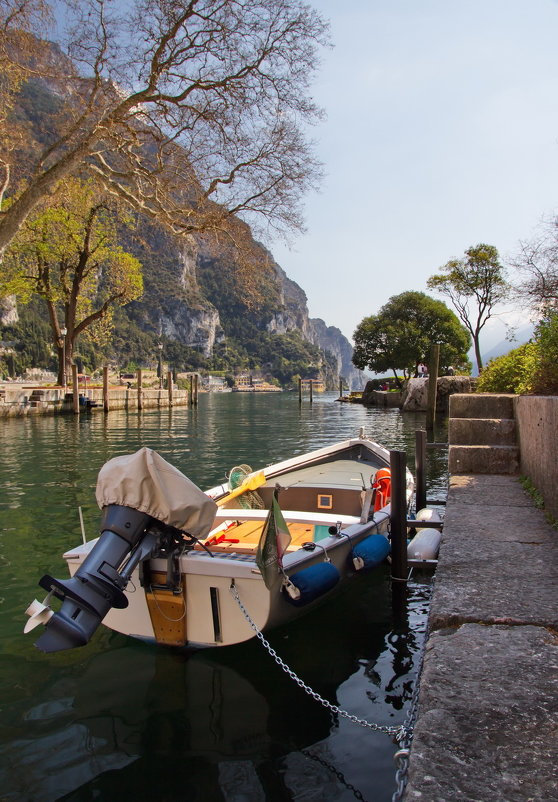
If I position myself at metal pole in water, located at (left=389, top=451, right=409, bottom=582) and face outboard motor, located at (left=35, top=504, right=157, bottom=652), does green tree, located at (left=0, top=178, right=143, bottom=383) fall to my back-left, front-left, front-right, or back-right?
back-right

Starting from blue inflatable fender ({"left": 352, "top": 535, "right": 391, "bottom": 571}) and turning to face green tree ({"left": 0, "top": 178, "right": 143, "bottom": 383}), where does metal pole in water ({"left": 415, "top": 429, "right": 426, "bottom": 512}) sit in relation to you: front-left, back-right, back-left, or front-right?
front-right

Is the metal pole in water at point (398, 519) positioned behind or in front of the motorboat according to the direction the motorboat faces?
in front

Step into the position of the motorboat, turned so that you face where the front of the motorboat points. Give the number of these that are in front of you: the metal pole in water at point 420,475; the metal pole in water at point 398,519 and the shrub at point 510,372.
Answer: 3

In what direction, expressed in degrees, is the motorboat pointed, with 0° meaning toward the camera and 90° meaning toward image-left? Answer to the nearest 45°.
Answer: approximately 225°

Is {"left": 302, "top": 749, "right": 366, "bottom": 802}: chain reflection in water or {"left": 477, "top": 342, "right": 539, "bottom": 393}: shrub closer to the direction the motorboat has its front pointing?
the shrub

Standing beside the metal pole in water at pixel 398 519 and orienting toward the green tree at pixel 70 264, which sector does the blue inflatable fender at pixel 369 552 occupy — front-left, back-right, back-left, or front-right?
back-left

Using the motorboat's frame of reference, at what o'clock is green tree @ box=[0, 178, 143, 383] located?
The green tree is roughly at 10 o'clock from the motorboat.

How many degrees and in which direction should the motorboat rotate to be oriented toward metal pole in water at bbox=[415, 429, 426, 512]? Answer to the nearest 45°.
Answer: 0° — it already faces it

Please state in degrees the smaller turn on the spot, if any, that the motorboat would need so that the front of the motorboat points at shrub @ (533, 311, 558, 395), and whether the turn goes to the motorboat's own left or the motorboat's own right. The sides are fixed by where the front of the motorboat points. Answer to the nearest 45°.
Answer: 0° — it already faces it

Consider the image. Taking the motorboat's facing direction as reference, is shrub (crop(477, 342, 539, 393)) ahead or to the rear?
ahead

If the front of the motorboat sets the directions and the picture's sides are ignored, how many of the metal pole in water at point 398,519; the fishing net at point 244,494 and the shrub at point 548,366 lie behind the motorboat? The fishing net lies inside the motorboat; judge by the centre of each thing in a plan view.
0
